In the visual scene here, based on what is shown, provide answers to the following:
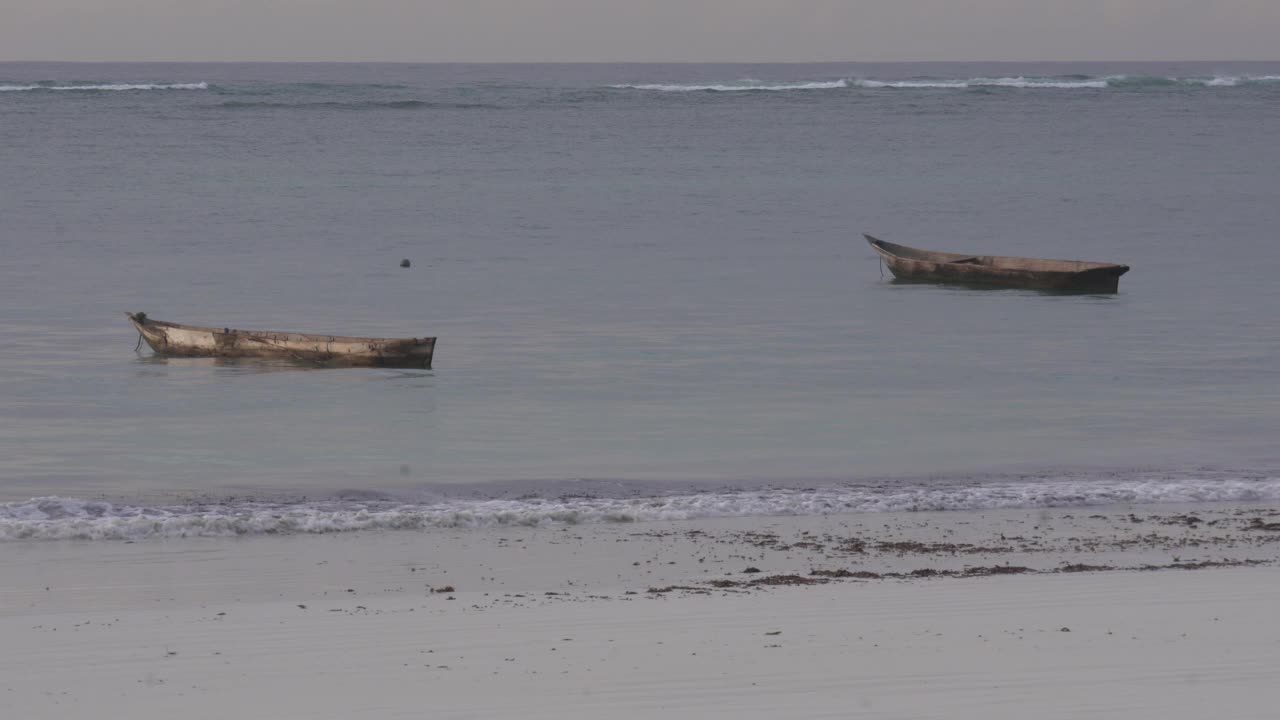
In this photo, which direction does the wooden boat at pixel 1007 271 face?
to the viewer's left

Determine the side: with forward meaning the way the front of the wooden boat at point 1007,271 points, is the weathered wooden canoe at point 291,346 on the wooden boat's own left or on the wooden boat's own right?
on the wooden boat's own left

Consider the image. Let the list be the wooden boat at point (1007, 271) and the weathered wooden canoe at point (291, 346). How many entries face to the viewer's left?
2

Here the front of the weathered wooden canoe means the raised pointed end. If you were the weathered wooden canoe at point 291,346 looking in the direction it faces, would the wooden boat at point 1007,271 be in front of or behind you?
behind

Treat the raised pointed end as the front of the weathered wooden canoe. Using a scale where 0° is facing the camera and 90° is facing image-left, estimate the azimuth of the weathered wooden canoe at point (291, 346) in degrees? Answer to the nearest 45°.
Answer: approximately 90°
